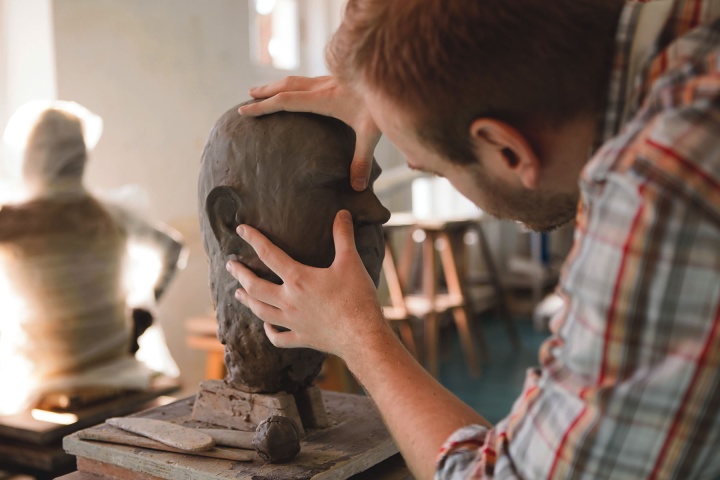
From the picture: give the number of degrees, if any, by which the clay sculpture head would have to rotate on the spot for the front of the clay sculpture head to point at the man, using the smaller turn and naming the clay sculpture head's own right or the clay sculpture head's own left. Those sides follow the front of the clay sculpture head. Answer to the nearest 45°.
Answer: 0° — it already faces them

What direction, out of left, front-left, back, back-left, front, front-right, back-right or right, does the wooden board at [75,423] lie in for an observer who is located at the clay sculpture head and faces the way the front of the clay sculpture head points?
back

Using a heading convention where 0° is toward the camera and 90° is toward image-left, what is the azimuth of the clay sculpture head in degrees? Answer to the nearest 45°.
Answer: approximately 315°

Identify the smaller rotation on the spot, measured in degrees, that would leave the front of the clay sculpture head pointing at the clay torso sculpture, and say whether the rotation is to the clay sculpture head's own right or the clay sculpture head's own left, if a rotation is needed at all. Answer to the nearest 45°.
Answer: approximately 180°
